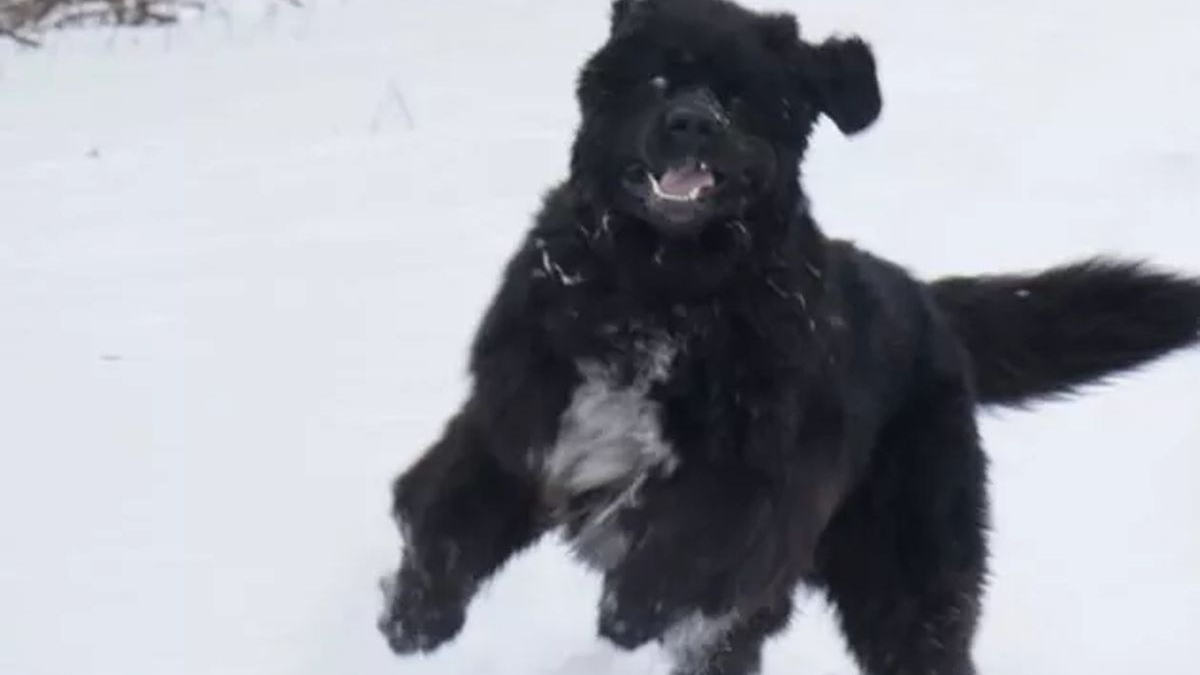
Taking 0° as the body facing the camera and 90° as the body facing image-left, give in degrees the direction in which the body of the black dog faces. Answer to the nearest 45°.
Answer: approximately 45°
